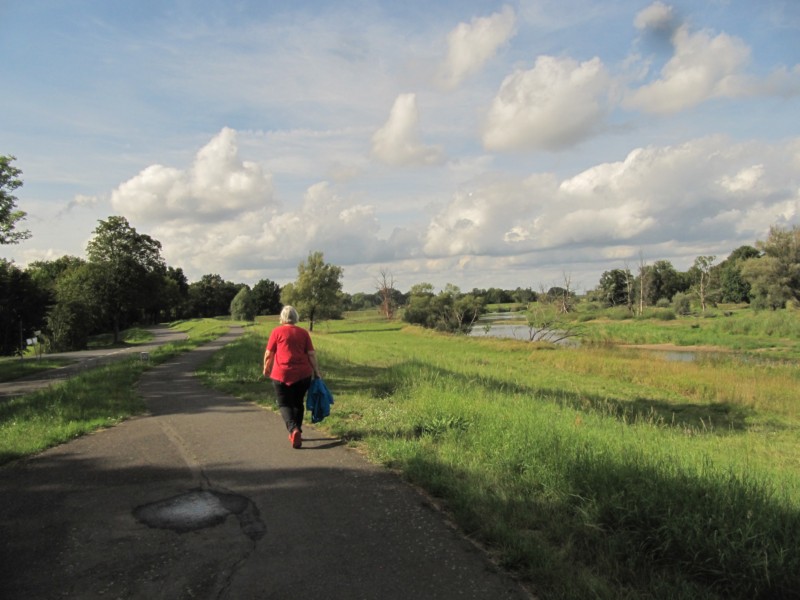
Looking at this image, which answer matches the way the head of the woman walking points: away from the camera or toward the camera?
away from the camera

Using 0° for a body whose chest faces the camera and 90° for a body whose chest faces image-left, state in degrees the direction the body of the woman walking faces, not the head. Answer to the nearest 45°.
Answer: approximately 180°

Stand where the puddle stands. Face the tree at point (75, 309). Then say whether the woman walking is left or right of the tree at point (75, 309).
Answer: right

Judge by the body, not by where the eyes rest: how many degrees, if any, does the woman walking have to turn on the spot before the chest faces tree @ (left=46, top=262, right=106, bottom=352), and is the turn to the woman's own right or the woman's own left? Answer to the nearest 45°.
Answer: approximately 45° to the woman's own left

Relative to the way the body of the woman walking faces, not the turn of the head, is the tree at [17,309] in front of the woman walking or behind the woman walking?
in front

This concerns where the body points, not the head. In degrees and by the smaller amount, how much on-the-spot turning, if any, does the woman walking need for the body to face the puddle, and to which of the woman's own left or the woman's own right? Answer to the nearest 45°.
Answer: approximately 180°

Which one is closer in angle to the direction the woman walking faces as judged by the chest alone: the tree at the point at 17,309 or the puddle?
the tree
